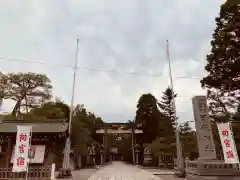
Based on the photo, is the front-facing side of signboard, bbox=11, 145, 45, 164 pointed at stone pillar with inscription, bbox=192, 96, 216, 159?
no

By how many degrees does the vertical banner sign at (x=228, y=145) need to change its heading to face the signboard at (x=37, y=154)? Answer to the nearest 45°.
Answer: approximately 90° to its right

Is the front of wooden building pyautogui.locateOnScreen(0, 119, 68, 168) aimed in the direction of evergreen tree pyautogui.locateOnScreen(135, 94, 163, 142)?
no

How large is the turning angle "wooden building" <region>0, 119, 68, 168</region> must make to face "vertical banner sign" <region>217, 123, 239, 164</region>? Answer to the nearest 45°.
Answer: approximately 45° to its left

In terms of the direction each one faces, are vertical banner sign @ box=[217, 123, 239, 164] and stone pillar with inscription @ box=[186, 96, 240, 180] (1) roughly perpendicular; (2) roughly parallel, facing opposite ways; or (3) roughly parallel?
roughly parallel

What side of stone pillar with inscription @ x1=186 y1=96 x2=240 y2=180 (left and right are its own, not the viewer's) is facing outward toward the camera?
front

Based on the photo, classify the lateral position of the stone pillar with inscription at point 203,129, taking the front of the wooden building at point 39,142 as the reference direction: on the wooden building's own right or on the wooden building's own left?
on the wooden building's own left

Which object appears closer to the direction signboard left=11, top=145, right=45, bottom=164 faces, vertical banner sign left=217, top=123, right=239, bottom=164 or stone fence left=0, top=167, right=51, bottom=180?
the stone fence

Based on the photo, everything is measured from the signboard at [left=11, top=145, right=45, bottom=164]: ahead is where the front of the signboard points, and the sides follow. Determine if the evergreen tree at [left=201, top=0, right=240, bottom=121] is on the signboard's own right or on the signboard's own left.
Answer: on the signboard's own left

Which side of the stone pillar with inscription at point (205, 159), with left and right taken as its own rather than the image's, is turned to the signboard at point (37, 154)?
right

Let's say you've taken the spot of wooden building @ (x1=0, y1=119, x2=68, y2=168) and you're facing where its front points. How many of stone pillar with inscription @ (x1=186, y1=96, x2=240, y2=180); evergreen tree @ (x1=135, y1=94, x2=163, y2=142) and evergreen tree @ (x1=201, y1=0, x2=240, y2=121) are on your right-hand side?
0

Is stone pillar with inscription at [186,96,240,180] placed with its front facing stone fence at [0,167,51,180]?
no

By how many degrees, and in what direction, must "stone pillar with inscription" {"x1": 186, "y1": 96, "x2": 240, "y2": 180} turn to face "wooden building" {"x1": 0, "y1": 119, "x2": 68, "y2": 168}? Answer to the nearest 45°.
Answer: approximately 90° to its right

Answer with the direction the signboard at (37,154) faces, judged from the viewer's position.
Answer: facing the viewer
